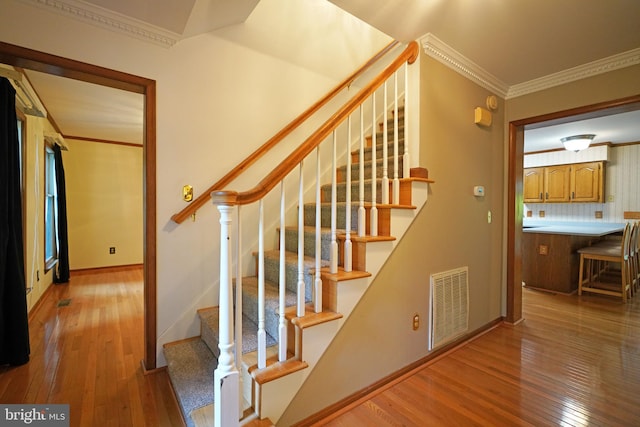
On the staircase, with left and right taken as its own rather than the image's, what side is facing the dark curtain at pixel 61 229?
right

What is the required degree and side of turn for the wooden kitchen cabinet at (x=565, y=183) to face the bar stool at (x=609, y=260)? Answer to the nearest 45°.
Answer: approximately 45° to its left

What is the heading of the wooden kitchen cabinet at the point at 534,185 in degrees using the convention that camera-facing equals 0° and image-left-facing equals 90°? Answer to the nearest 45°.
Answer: approximately 45°

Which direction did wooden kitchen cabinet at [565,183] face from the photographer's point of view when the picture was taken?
facing the viewer and to the left of the viewer

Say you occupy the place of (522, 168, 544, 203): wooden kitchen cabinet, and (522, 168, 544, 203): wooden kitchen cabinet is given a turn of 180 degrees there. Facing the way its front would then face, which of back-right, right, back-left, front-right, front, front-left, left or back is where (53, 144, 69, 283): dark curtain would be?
back

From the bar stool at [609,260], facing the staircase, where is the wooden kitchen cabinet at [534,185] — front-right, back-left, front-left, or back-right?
back-right

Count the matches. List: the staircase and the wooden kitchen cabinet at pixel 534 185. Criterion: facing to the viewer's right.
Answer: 0

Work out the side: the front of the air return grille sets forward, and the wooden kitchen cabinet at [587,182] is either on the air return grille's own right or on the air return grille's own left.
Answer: on the air return grille's own left

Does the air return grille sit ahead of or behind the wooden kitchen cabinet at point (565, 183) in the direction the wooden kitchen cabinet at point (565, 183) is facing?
ahead

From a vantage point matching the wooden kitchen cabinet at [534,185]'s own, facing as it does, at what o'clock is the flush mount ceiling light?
The flush mount ceiling light is roughly at 10 o'clock from the wooden kitchen cabinet.

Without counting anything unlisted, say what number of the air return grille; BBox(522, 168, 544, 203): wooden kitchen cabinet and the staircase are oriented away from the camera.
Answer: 0
